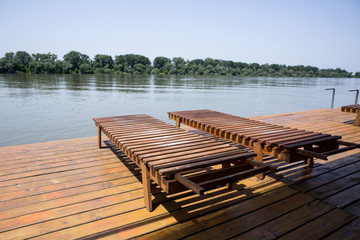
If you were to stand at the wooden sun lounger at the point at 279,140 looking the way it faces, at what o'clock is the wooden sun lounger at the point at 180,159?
the wooden sun lounger at the point at 180,159 is roughly at 9 o'clock from the wooden sun lounger at the point at 279,140.

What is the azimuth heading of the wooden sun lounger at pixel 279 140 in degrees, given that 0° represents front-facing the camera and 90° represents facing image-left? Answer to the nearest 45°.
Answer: approximately 135°
